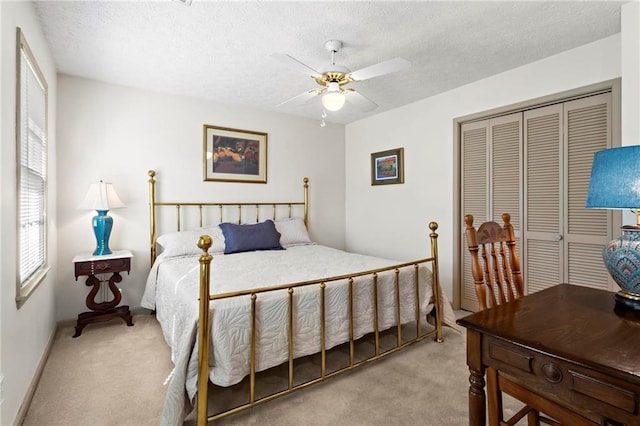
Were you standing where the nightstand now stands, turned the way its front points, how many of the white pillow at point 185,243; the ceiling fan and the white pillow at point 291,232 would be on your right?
0

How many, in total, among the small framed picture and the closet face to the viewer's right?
0

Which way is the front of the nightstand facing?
toward the camera

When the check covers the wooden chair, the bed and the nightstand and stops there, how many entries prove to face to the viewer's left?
0

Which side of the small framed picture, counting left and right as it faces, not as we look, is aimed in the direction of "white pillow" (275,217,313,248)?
front

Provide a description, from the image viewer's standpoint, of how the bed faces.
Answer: facing the viewer and to the right of the viewer

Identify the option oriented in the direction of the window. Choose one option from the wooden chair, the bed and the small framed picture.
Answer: the small framed picture

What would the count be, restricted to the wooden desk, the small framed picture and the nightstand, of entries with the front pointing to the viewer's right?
0

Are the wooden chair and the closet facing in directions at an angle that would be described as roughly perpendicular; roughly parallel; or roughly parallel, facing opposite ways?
roughly perpendicular

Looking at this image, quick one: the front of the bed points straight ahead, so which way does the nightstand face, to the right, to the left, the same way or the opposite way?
the same way

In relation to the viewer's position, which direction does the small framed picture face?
facing the viewer and to the left of the viewer

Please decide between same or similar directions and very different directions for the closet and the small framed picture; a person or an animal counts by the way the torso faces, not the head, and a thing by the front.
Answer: same or similar directions

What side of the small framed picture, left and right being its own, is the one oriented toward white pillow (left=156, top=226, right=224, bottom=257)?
front

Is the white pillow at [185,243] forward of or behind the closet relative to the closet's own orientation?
forward
